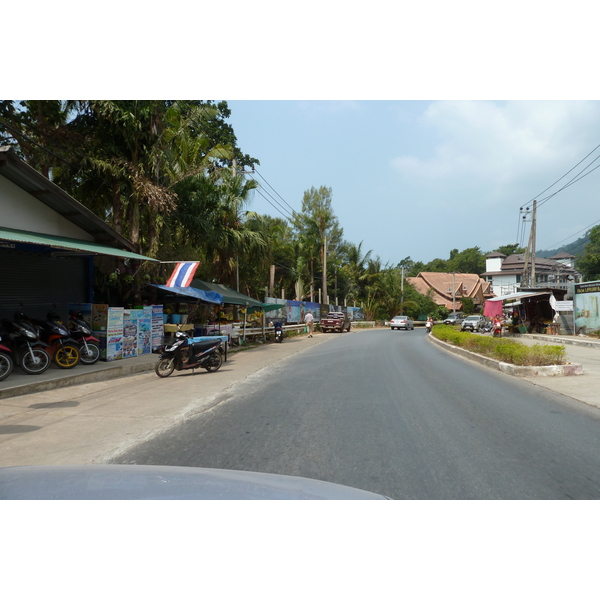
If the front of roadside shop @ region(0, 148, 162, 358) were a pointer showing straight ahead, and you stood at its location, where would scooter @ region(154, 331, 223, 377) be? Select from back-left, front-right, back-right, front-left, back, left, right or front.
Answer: front

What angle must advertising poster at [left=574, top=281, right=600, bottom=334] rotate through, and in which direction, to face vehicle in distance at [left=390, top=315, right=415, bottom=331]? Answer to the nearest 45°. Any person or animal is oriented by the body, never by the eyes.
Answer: approximately 90° to its right

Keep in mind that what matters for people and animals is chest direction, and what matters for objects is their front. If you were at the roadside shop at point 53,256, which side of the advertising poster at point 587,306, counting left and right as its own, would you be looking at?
front

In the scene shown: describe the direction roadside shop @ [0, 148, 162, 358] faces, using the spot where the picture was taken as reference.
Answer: facing the viewer and to the right of the viewer

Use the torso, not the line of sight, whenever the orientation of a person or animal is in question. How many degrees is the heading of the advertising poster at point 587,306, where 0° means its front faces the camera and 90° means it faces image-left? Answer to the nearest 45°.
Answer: approximately 45°

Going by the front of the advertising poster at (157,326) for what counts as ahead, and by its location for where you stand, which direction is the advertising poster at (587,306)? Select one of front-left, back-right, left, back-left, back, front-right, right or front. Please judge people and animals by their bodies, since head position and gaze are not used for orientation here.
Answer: front-left
